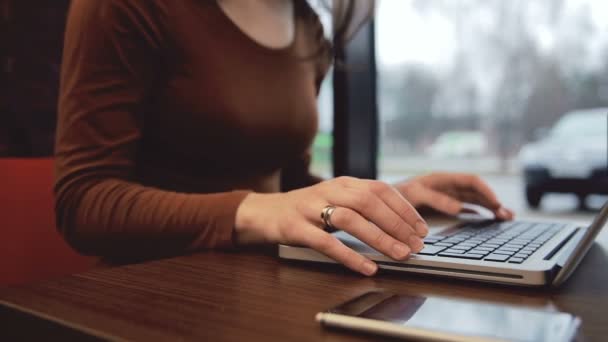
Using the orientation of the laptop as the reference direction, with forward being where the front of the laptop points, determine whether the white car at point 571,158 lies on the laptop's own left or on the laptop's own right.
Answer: on the laptop's own right

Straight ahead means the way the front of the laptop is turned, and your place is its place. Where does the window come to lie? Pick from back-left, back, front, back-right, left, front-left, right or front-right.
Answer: right

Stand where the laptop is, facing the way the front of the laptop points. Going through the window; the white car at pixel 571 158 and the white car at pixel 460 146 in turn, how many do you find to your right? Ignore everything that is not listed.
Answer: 3

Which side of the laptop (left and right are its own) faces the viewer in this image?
left

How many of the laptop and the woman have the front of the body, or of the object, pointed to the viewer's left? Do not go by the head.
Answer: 1

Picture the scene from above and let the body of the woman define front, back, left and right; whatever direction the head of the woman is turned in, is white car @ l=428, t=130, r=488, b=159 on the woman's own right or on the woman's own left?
on the woman's own left

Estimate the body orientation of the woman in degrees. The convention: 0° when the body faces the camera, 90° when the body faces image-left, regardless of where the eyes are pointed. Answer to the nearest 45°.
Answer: approximately 315°
